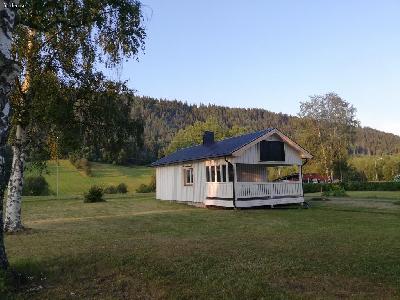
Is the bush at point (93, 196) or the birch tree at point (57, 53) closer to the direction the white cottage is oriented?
the birch tree

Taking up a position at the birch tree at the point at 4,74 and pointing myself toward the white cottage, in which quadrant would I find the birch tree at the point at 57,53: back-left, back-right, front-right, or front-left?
front-left

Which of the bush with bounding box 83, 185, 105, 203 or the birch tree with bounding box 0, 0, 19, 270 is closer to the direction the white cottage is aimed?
the birch tree

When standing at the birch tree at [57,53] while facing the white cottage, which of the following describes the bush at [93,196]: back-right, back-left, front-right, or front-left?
front-left

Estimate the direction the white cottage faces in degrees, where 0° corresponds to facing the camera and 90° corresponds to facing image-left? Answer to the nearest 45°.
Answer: approximately 315°

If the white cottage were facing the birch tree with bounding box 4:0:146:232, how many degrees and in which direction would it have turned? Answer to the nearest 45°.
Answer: approximately 90° to its right

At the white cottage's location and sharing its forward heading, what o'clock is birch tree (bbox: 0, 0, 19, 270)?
The birch tree is roughly at 2 o'clock from the white cottage.
